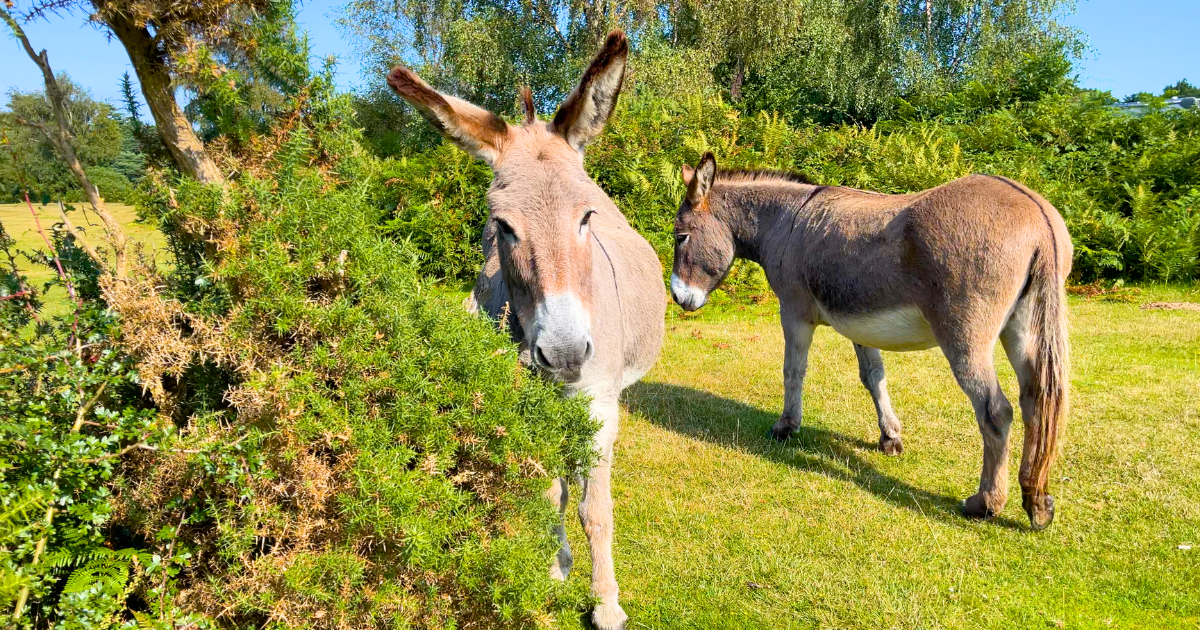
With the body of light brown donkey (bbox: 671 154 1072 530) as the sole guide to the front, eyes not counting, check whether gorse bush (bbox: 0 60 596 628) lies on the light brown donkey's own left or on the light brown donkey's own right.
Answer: on the light brown donkey's own left

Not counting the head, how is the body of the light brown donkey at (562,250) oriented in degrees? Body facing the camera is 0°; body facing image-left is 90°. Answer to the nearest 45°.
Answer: approximately 0°

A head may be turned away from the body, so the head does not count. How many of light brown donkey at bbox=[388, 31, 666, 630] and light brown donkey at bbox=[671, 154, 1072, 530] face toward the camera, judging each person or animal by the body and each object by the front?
1

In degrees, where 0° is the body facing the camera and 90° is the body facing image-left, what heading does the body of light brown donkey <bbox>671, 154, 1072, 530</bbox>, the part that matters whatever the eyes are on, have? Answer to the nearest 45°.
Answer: approximately 135°

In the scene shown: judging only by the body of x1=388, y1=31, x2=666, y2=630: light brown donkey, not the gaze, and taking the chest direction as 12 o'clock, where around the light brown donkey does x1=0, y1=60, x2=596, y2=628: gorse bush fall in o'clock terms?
The gorse bush is roughly at 2 o'clock from the light brown donkey.

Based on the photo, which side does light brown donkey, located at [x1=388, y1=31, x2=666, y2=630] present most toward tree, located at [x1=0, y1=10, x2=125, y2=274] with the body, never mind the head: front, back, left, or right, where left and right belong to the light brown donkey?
right

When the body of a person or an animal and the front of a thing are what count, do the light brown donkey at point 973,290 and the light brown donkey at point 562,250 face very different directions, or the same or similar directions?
very different directions

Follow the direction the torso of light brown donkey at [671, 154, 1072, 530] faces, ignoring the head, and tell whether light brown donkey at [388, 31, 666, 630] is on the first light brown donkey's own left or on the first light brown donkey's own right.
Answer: on the first light brown donkey's own left
